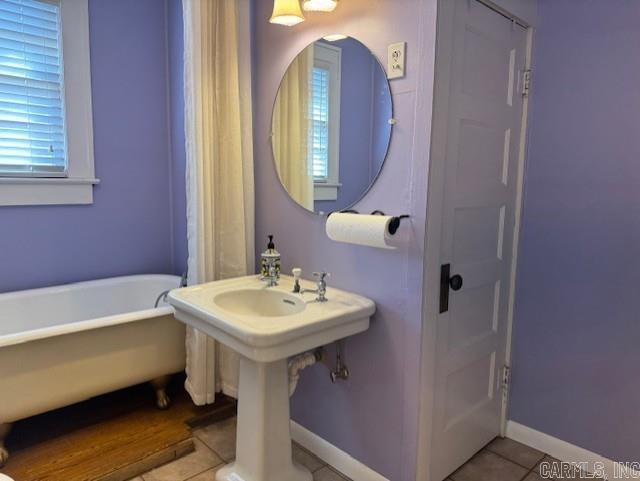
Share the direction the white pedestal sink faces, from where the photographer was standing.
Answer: facing the viewer and to the left of the viewer

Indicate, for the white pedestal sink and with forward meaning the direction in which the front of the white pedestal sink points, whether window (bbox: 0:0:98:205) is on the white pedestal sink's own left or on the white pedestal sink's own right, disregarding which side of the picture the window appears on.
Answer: on the white pedestal sink's own right

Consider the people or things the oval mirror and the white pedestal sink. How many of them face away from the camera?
0

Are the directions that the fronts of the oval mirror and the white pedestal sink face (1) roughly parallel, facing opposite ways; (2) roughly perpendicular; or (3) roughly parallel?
roughly parallel

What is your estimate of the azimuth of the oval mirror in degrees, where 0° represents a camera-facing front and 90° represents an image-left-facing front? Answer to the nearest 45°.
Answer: approximately 45°
